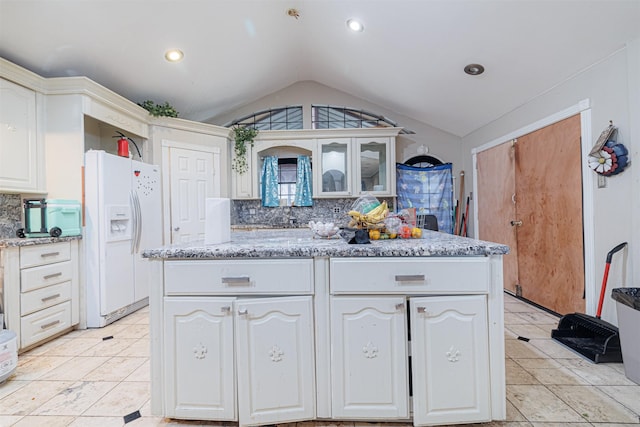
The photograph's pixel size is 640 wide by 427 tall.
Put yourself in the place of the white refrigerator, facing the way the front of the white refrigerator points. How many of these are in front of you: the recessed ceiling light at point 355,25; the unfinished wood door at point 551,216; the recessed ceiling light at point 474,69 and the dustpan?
4

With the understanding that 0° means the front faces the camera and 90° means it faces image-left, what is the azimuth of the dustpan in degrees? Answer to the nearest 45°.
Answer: approximately 45°

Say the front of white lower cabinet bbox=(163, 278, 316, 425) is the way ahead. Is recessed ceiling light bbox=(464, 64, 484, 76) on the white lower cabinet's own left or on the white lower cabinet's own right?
on the white lower cabinet's own left

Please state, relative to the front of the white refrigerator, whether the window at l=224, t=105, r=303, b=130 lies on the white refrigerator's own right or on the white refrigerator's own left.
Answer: on the white refrigerator's own left

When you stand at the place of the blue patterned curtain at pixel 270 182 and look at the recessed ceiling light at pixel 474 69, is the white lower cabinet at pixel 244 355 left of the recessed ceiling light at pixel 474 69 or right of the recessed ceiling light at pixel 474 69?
right

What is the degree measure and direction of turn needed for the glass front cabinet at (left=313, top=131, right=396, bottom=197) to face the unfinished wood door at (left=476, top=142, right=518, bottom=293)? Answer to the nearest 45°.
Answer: approximately 90° to its left

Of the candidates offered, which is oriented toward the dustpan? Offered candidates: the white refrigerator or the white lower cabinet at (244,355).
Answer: the white refrigerator

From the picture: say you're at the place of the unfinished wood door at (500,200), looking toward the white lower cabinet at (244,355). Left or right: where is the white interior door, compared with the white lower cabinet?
right

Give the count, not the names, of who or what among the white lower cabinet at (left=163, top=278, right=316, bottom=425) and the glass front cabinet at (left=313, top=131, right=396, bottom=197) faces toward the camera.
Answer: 2

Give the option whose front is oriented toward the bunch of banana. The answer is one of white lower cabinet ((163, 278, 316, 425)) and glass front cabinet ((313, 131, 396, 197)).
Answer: the glass front cabinet

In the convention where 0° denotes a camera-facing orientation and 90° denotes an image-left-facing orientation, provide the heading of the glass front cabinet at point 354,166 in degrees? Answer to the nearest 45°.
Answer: approximately 0°

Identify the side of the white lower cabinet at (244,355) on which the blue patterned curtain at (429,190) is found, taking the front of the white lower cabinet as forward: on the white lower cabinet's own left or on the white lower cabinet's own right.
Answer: on the white lower cabinet's own left
